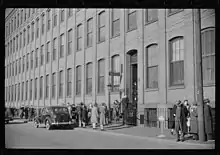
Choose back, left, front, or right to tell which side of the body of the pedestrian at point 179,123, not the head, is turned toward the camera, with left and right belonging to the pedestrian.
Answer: left
